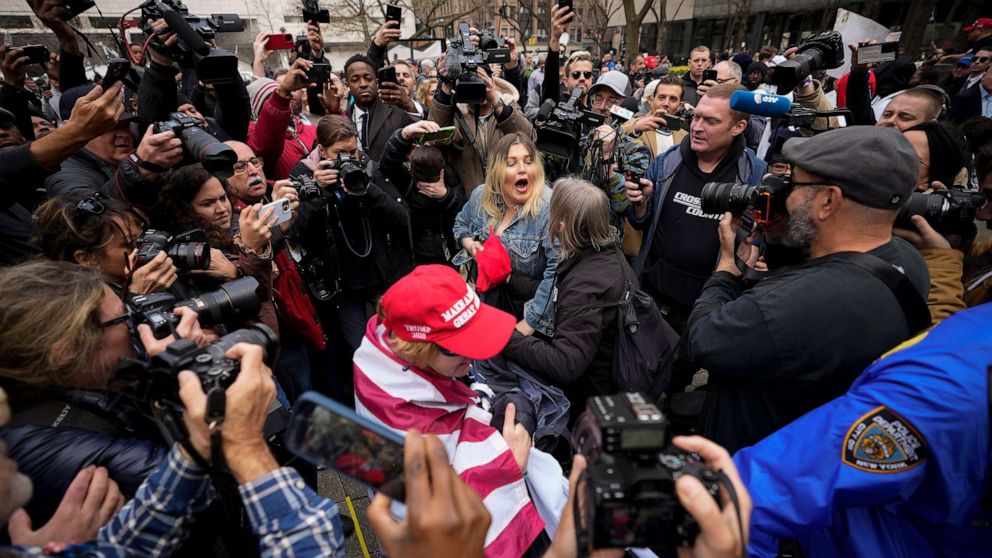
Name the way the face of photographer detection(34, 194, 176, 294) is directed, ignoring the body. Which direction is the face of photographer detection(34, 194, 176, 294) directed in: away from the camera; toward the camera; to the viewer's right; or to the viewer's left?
to the viewer's right

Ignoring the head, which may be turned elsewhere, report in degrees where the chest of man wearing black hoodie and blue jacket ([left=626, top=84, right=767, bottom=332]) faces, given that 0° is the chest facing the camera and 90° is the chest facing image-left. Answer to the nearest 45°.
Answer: approximately 45°

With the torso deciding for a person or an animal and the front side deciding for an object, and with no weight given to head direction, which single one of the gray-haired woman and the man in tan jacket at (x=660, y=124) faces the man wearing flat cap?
the man in tan jacket

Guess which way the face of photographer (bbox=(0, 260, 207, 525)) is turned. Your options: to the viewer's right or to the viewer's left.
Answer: to the viewer's right

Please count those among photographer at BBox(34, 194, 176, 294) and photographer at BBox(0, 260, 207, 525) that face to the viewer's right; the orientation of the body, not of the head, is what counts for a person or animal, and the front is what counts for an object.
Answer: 2

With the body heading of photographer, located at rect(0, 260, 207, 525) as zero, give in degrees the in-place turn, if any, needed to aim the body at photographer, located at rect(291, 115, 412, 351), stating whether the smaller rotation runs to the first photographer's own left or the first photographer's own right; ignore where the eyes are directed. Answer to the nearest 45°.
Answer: approximately 45° to the first photographer's own left

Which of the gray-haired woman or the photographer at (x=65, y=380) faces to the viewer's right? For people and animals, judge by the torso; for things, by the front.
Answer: the photographer
